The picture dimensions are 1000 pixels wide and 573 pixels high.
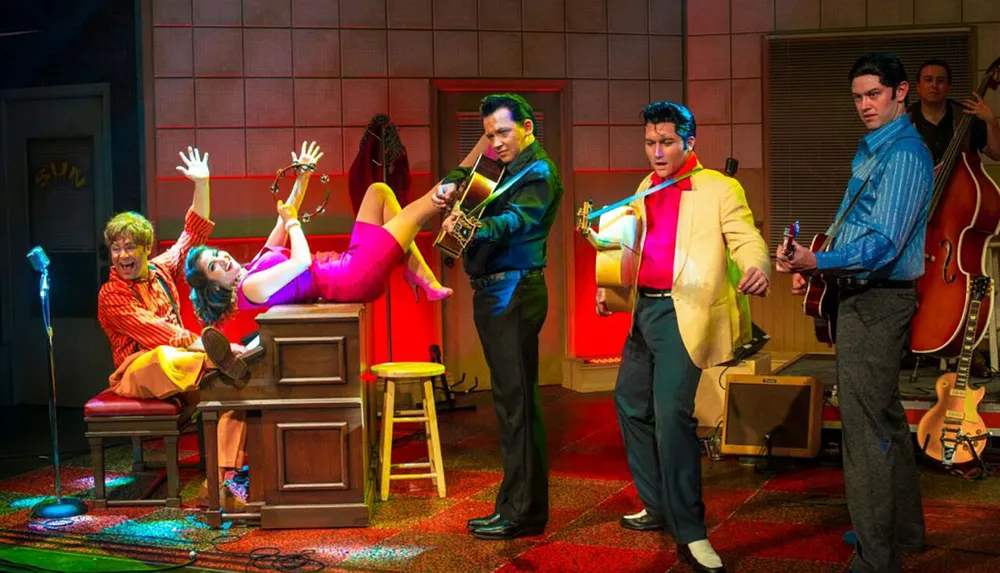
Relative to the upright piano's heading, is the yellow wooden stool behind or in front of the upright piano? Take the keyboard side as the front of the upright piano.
behind

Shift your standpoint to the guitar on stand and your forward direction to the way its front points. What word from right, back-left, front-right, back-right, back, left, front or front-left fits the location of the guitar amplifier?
right

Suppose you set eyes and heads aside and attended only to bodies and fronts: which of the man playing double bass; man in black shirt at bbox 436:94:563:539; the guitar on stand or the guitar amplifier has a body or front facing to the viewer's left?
the man in black shirt

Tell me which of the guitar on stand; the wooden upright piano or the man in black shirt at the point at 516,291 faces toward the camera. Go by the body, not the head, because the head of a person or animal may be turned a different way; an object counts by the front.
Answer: the guitar on stand

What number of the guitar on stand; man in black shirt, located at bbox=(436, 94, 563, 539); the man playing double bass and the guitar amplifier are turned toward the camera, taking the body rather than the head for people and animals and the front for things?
3

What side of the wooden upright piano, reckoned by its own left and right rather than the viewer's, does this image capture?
left

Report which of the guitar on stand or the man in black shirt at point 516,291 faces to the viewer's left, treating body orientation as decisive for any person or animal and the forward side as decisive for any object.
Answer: the man in black shirt

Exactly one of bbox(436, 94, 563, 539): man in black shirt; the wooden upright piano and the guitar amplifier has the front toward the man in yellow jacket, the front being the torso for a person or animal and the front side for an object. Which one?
the guitar amplifier

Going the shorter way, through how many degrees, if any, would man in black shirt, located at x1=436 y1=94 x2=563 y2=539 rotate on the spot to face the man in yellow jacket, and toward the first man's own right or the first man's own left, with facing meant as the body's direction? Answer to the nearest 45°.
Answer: approximately 135° to the first man's own left

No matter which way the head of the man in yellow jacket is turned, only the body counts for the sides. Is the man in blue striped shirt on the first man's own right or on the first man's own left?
on the first man's own left

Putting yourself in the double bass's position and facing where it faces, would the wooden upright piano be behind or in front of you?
in front

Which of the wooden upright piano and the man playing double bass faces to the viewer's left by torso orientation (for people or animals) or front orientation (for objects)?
the wooden upright piano

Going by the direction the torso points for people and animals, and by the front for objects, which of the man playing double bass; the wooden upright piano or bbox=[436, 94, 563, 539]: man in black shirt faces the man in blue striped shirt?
the man playing double bass

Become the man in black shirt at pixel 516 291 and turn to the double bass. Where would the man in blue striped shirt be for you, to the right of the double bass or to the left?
right

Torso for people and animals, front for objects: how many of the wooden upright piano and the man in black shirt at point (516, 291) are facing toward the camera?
0

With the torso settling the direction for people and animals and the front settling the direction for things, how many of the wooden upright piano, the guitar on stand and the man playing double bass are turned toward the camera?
2

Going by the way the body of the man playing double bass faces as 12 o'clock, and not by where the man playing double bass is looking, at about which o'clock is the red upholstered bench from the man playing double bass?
The red upholstered bench is roughly at 2 o'clock from the man playing double bass.

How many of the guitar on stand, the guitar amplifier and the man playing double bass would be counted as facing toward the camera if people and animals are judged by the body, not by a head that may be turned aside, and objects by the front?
3
